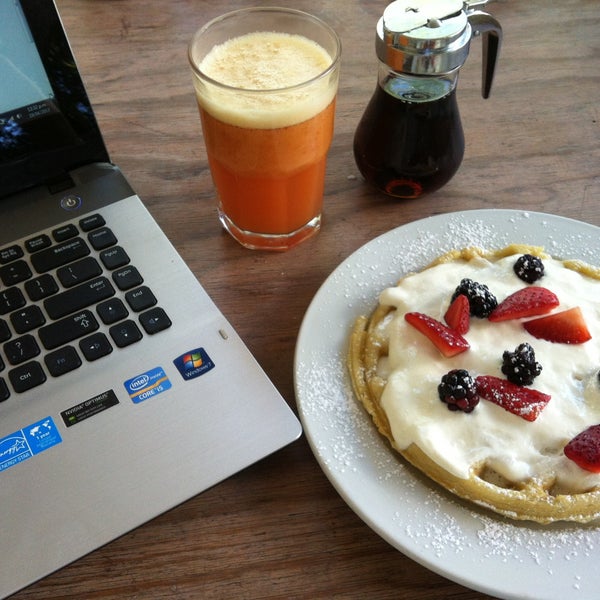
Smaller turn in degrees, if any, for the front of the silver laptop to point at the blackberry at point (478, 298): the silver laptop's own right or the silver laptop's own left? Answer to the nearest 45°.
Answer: approximately 45° to the silver laptop's own left

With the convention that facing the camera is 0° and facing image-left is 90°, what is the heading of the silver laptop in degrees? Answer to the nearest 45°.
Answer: approximately 315°

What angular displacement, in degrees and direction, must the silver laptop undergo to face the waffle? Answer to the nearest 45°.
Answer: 0° — it already faces it

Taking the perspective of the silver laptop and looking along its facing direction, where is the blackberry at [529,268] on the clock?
The blackberry is roughly at 11 o'clock from the silver laptop.
